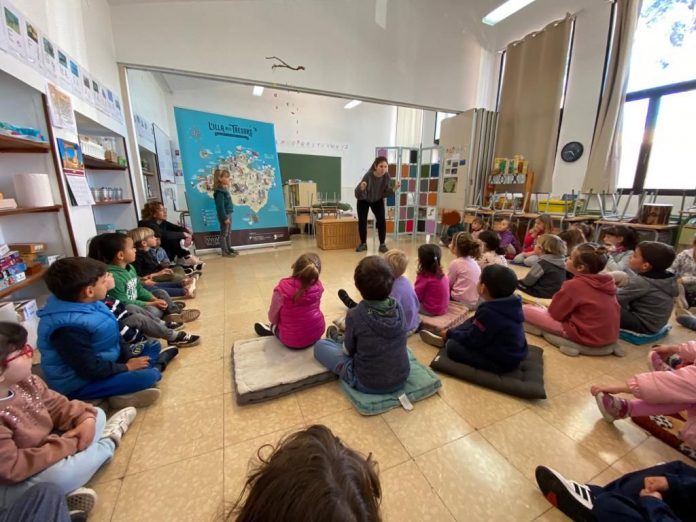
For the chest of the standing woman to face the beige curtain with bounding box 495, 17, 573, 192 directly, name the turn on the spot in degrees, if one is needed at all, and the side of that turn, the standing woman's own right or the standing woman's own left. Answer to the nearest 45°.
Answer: approximately 90° to the standing woman's own left

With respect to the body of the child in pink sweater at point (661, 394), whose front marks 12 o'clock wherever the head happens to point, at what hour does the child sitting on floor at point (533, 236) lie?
The child sitting on floor is roughly at 2 o'clock from the child in pink sweater.

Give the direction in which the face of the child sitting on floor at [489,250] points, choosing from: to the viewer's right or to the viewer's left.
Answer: to the viewer's left

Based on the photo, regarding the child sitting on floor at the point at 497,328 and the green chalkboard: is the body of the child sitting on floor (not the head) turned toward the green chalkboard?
yes

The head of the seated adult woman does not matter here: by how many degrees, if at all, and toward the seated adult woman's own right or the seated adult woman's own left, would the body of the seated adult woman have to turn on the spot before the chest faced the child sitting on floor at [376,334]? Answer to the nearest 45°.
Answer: approximately 90° to the seated adult woman's own right

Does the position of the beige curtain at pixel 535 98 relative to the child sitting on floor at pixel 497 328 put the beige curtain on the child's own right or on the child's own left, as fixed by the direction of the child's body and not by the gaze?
on the child's own right

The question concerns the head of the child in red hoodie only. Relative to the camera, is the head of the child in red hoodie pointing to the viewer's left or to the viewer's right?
to the viewer's left
